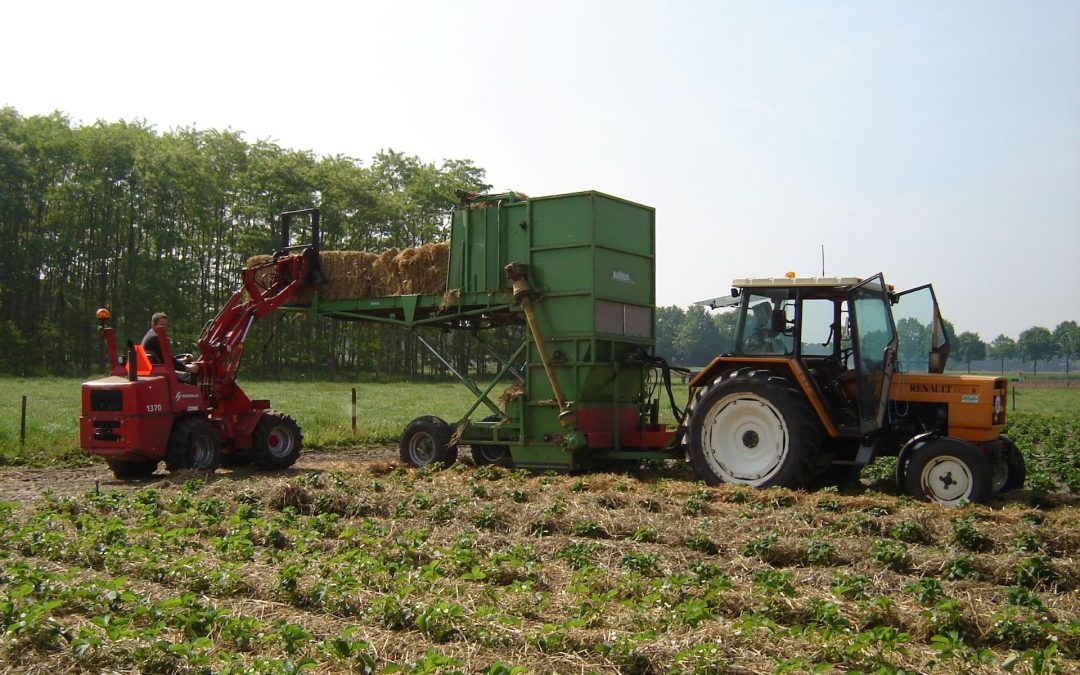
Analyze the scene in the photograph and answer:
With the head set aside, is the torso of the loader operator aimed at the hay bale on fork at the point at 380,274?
yes

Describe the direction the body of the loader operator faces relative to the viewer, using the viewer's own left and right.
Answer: facing to the right of the viewer

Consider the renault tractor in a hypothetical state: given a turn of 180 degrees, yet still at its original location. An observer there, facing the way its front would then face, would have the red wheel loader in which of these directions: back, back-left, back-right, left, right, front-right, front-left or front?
front-left

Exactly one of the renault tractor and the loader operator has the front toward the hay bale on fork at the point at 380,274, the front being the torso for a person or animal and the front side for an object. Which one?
the loader operator
